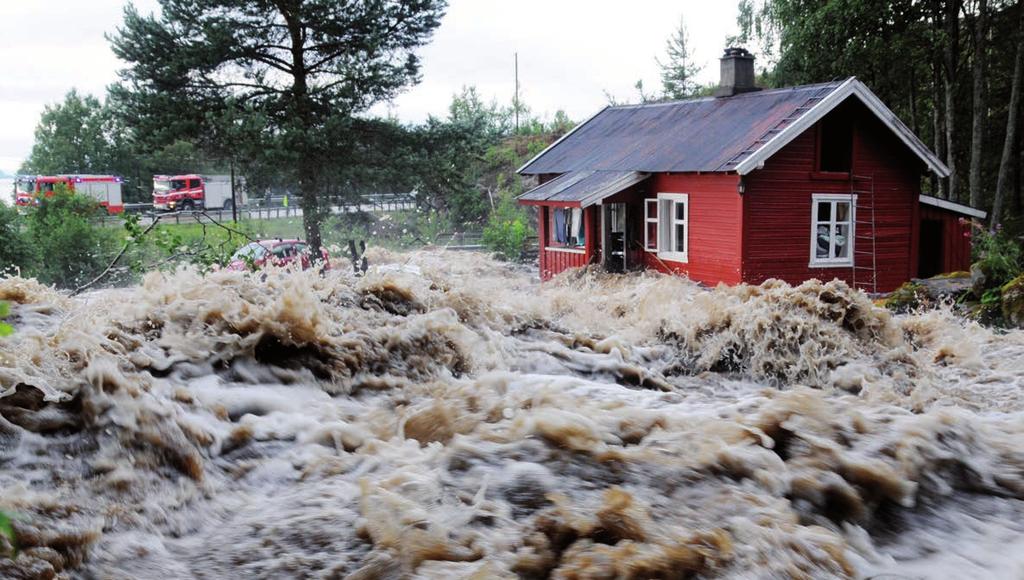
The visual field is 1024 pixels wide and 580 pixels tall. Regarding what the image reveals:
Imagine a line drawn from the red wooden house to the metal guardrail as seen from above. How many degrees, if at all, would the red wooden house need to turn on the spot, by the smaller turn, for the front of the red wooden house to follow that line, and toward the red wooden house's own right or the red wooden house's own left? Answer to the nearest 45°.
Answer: approximately 90° to the red wooden house's own right

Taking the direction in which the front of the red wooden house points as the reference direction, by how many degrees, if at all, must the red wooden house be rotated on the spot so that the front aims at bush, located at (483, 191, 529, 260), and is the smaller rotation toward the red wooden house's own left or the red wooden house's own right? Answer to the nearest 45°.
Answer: approximately 90° to the red wooden house's own right

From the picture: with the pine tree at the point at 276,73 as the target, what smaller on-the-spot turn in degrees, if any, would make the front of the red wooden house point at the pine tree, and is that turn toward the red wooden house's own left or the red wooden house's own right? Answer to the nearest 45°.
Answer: approximately 45° to the red wooden house's own right

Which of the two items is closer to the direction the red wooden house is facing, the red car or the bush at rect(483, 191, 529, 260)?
the red car

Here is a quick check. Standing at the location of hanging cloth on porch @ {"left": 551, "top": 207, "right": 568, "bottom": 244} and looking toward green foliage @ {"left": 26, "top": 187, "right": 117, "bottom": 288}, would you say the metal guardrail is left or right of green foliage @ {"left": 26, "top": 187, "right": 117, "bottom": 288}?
right

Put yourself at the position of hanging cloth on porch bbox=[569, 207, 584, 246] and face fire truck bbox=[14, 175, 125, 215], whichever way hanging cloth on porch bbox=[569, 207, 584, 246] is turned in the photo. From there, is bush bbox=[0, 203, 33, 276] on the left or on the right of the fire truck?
left

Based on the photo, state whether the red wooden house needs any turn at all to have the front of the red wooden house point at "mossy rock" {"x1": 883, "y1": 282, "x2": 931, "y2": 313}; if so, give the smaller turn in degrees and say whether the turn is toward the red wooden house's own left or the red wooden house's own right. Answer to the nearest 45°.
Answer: approximately 90° to the red wooden house's own left

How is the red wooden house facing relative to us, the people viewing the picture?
facing the viewer and to the left of the viewer

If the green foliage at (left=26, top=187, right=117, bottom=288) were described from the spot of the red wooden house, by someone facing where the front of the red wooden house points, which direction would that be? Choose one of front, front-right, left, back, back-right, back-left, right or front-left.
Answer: front-right
